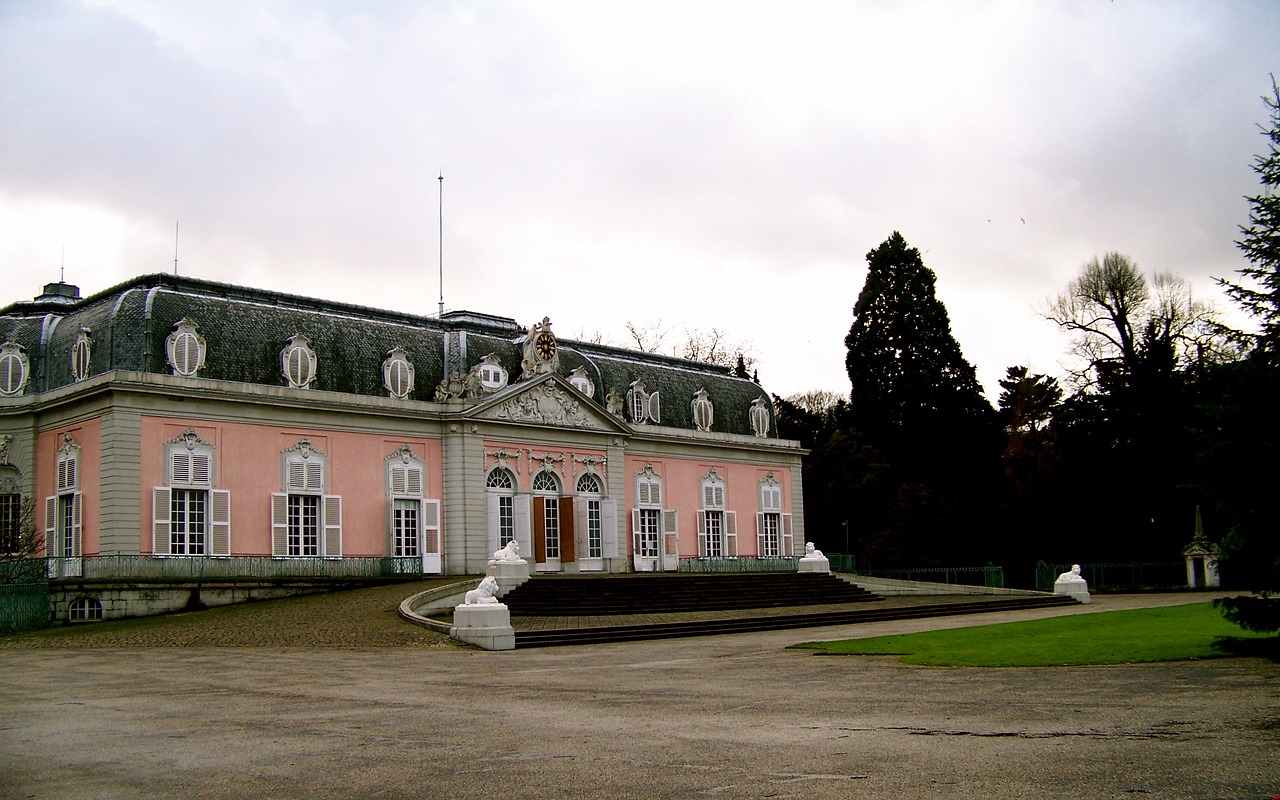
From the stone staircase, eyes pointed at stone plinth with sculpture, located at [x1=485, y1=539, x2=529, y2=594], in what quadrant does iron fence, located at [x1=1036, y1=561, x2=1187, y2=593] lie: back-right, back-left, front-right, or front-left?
back-right

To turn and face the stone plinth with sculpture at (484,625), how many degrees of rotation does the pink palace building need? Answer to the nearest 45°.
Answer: approximately 45° to its right

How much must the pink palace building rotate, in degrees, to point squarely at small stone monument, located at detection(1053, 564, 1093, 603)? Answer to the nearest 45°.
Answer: approximately 45° to its left

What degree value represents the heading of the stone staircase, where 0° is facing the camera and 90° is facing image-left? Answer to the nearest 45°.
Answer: approximately 315°

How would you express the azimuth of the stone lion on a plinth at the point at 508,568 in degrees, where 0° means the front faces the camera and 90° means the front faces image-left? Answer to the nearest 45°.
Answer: approximately 315°

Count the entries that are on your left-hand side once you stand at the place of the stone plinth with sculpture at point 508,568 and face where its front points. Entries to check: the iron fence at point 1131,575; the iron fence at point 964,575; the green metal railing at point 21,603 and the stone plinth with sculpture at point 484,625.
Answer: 2

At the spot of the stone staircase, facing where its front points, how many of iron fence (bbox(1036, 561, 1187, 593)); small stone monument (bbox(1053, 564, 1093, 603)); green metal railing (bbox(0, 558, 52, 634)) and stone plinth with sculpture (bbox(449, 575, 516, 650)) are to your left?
2

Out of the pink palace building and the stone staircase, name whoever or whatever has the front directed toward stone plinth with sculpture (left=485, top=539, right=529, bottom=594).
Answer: the pink palace building

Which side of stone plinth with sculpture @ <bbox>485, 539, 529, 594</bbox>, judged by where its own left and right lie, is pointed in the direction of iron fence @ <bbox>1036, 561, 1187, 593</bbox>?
left
